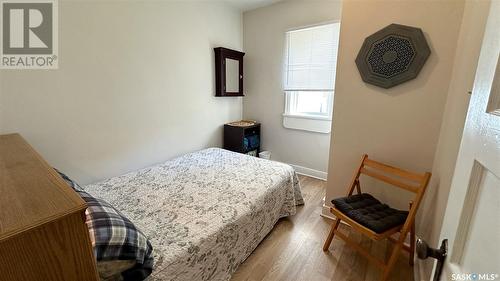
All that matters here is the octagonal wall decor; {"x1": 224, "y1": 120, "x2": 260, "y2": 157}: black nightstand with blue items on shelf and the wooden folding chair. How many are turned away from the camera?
0

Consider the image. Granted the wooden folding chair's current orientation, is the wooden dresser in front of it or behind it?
in front

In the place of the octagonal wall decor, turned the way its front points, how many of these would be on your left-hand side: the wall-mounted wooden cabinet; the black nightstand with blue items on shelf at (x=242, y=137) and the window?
0

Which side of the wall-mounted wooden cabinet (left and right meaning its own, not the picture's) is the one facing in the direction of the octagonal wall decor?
front

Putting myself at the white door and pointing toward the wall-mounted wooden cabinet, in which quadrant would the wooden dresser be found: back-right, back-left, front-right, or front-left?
front-left

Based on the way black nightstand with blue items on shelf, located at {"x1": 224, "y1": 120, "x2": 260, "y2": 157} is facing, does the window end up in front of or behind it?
in front

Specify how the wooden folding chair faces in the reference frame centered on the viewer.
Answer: facing the viewer and to the left of the viewer

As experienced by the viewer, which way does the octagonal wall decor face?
facing the viewer

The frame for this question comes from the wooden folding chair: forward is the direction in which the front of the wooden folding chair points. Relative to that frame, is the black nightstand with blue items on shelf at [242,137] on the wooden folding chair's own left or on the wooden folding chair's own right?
on the wooden folding chair's own right

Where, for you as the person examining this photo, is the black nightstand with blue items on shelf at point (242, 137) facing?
facing the viewer and to the right of the viewer

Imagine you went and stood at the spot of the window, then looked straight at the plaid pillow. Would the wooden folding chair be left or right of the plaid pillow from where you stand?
left

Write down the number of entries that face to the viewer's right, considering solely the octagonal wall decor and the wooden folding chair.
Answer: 0

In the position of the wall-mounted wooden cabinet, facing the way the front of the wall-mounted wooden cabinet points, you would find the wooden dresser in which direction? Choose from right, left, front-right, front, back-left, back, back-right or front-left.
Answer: front-right

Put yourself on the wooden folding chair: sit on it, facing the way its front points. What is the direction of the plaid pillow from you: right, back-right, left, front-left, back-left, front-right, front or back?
front
